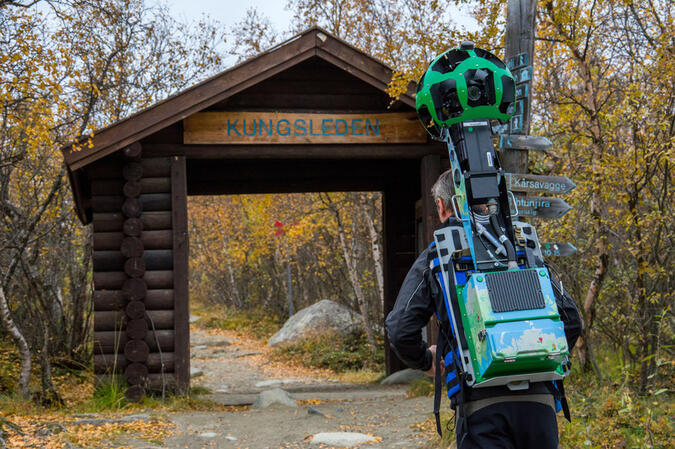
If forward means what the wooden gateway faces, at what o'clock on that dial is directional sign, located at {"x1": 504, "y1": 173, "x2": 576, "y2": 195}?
The directional sign is roughly at 11 o'clock from the wooden gateway.

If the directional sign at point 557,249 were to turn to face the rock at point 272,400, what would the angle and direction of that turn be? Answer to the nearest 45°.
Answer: approximately 135° to its right

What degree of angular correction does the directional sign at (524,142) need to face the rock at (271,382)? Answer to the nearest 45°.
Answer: approximately 135° to its right

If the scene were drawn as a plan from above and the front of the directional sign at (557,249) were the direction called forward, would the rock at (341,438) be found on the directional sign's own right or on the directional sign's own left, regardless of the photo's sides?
on the directional sign's own right
